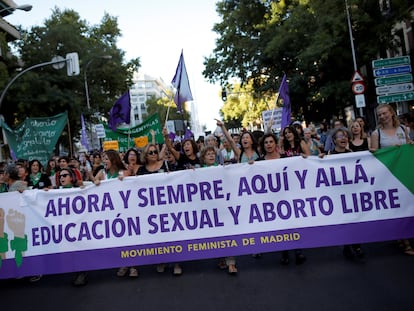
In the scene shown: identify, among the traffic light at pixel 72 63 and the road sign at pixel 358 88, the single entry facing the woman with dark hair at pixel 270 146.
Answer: the road sign

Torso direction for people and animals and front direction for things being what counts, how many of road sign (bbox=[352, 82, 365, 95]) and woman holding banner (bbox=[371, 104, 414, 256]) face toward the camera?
2

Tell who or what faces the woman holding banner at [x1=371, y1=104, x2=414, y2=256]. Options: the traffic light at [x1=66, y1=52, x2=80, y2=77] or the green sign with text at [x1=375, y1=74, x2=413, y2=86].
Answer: the green sign with text

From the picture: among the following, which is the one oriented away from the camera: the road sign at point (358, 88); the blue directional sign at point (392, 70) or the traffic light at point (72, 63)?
the traffic light

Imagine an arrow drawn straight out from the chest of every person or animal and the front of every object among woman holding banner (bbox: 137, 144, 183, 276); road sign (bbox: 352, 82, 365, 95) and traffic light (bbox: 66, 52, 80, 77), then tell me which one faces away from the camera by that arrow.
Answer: the traffic light

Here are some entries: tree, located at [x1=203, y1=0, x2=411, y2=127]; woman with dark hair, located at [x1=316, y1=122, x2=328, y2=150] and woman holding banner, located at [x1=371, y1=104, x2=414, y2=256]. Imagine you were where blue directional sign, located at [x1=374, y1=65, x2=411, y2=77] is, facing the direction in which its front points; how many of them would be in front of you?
2

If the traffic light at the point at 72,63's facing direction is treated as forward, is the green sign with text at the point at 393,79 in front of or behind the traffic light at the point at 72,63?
behind

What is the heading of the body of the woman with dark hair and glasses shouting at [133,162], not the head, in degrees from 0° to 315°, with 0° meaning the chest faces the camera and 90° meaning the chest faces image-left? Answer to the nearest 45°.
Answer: approximately 0°

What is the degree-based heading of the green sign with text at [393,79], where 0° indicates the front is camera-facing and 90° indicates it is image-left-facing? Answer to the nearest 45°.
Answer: approximately 0°

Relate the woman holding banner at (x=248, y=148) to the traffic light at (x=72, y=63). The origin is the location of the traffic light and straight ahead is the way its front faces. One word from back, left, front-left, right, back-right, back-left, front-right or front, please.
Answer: back
